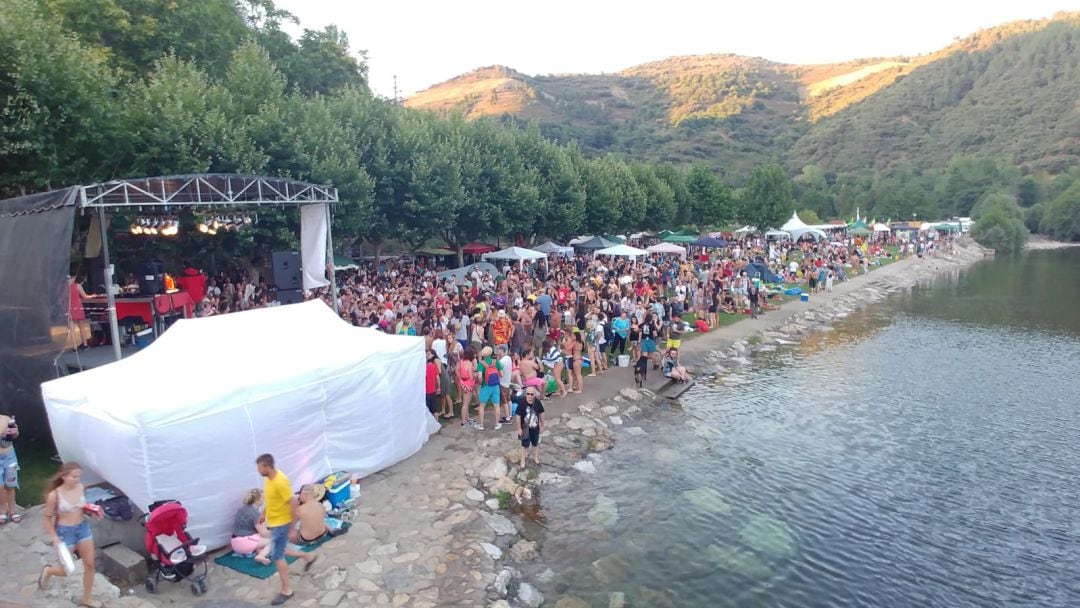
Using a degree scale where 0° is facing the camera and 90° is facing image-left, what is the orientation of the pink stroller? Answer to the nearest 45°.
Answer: approximately 315°

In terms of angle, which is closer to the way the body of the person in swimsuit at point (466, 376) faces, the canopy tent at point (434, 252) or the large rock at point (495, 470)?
the canopy tent

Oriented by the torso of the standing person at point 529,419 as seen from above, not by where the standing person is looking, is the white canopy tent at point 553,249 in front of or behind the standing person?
behind

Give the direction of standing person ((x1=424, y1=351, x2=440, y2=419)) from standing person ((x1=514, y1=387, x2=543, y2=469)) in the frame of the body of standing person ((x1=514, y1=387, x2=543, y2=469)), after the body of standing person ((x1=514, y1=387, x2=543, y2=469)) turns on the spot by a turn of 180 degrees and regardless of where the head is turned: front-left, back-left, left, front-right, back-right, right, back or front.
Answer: front-left

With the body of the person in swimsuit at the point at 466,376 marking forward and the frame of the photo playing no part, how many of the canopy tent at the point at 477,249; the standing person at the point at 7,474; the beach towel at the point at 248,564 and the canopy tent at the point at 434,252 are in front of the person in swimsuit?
2

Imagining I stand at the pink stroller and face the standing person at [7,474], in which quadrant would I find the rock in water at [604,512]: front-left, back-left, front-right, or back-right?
back-right

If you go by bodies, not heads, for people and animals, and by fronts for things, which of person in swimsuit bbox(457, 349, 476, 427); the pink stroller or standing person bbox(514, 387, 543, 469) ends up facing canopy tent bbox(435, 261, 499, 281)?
the person in swimsuit

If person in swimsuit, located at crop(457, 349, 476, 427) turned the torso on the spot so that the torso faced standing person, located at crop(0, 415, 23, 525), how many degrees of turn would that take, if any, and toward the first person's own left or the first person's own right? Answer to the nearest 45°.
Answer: approximately 135° to the first person's own left

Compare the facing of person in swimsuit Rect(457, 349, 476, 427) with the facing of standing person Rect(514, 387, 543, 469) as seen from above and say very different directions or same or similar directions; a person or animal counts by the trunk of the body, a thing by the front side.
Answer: very different directions

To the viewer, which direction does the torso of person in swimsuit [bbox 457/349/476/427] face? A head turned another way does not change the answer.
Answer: away from the camera
